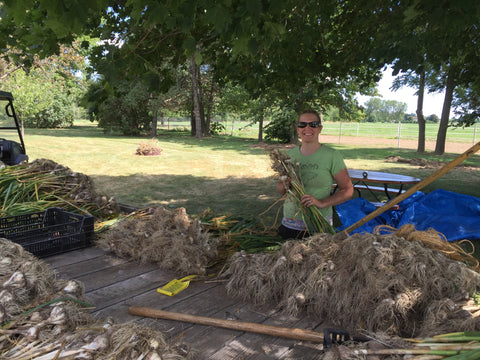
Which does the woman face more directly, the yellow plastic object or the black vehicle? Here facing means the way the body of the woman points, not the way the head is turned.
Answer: the yellow plastic object

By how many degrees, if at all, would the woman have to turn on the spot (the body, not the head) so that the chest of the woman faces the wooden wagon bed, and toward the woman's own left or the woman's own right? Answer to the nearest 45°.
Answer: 0° — they already face it

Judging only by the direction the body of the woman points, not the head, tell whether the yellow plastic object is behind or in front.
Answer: in front

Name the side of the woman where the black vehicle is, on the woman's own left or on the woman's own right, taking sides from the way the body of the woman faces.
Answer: on the woman's own right

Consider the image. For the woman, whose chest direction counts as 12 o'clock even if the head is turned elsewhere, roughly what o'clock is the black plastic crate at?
The black plastic crate is roughly at 1 o'clock from the woman.

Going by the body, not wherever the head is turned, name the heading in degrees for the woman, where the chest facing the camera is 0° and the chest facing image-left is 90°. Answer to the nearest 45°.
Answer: approximately 45°

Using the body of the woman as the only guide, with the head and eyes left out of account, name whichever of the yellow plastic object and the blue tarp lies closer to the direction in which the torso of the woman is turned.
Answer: the yellow plastic object

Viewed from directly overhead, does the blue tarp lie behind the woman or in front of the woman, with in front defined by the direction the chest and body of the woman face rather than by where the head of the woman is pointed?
behind
